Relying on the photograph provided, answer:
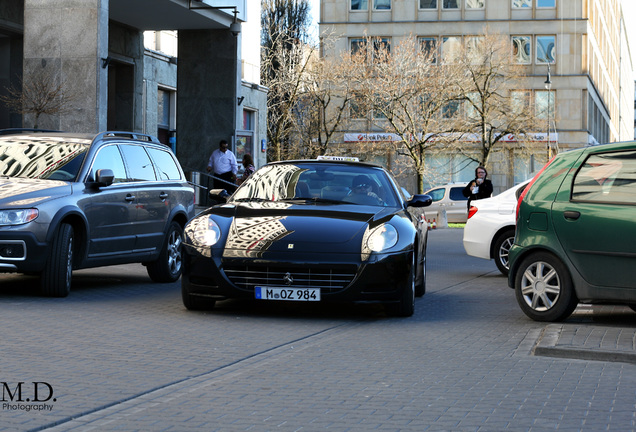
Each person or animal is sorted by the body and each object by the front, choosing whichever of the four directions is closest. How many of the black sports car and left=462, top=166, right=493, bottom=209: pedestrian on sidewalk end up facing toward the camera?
2

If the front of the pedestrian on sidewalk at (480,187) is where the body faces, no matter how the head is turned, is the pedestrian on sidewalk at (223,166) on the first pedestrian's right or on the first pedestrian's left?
on the first pedestrian's right

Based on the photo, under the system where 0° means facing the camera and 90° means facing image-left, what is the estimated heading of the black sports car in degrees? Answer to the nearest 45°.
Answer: approximately 0°

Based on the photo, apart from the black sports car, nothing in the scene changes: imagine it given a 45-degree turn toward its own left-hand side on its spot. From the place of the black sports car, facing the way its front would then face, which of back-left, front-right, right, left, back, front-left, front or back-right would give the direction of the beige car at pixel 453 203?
back-left

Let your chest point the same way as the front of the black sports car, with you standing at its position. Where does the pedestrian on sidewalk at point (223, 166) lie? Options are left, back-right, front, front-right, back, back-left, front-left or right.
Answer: back

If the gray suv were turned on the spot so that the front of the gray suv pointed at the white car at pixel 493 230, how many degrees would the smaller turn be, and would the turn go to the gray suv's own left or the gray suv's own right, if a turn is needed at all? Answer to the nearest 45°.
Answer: approximately 180°

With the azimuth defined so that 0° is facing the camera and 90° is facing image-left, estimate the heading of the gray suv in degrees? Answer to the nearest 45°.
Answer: approximately 45°

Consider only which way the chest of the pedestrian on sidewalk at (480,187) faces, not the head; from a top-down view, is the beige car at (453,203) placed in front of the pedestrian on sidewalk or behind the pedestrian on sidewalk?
behind

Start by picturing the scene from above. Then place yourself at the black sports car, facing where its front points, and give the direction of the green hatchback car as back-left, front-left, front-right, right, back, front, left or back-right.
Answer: left

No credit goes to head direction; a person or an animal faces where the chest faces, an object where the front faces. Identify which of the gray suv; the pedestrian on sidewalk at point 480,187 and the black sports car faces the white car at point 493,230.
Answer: the pedestrian on sidewalk

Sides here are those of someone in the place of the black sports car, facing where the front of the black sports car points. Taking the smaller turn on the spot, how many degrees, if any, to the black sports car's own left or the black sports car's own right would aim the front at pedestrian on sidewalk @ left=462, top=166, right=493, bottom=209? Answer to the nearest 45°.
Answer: approximately 180°
